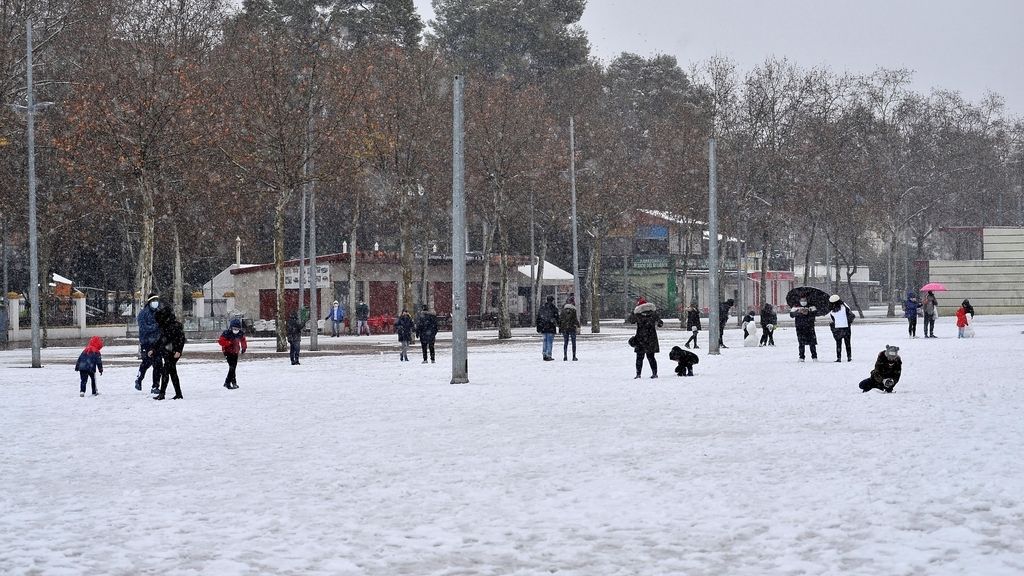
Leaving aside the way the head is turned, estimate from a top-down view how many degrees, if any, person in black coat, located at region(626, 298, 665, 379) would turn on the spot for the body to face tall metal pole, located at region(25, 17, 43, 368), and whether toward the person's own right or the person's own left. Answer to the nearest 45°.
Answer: approximately 90° to the person's own right

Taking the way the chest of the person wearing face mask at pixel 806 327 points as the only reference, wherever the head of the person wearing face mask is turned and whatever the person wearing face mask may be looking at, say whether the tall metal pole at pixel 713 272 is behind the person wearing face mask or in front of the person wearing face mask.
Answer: behind

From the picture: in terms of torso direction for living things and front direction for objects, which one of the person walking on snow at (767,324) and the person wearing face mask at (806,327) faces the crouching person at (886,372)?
the person wearing face mask

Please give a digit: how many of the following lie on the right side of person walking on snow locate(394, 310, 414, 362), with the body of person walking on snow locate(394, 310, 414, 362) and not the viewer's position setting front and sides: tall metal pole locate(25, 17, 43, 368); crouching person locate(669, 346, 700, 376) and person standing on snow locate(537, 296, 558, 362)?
1

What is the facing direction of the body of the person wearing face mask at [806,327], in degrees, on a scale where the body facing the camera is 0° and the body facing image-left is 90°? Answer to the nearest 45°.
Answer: approximately 0°
